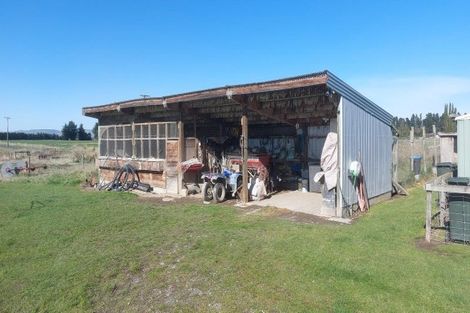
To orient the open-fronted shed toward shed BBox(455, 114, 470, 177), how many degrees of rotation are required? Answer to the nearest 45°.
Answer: approximately 90° to its left

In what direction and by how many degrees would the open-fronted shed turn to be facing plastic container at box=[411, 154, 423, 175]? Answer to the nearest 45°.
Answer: approximately 135° to its left

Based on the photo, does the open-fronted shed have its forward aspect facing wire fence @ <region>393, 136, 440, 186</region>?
no

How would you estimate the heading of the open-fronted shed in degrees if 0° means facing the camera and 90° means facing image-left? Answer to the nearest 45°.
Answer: approximately 45°
